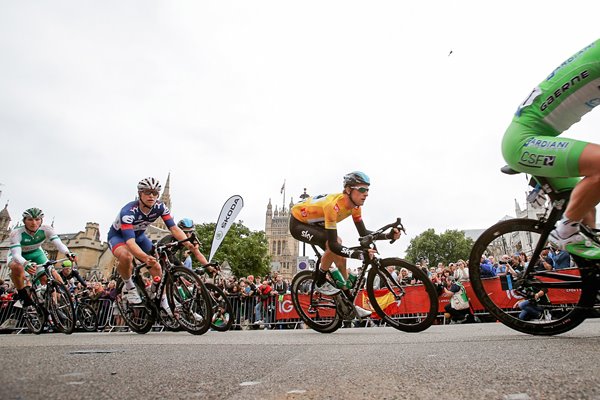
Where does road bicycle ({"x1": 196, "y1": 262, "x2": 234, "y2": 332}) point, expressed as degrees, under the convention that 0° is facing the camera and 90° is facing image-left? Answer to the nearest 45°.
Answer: approximately 315°

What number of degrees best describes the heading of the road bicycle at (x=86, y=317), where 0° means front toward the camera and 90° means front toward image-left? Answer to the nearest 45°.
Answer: approximately 315°

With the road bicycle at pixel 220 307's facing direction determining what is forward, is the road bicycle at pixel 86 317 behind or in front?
behind

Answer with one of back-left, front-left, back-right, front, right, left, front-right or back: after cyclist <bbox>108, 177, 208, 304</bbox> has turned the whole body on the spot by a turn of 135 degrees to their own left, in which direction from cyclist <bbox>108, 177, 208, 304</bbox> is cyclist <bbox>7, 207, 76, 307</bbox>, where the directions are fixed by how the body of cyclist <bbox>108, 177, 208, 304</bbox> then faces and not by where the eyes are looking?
front-left

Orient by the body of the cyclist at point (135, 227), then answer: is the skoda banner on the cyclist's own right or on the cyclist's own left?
on the cyclist's own left

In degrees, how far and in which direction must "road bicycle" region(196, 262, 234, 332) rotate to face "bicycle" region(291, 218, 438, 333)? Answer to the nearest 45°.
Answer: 0° — it already faces it

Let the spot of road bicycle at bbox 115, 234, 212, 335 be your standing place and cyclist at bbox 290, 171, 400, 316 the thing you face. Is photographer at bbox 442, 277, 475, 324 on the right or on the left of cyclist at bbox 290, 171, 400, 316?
left

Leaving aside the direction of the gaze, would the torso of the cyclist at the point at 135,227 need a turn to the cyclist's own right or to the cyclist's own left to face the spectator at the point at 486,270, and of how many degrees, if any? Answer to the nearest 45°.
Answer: approximately 90° to the cyclist's own left

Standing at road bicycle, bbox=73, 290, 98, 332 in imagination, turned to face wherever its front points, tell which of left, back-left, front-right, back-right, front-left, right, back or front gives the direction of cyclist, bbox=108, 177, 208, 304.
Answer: front-right

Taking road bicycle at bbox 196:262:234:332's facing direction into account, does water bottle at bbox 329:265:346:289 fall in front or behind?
in front

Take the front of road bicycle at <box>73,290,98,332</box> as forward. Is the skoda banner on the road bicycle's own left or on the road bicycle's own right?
on the road bicycle's own left

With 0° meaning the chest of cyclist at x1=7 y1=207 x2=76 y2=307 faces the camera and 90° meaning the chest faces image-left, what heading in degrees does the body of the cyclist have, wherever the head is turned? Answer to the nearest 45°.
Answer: approximately 315°

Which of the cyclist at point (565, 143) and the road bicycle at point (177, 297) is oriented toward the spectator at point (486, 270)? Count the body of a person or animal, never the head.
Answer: the road bicycle
